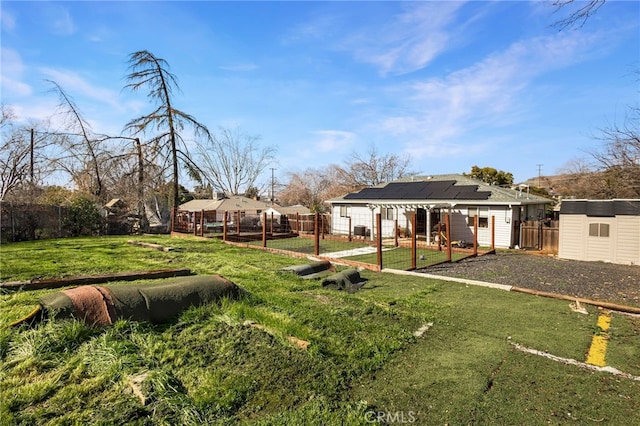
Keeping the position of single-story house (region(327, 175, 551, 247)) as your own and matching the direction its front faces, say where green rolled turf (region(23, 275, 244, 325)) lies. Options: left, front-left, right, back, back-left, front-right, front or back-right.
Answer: back

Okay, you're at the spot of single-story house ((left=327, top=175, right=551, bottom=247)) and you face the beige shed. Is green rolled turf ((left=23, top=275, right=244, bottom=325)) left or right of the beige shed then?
right

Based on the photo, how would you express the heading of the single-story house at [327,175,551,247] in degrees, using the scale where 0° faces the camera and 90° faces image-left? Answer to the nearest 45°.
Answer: approximately 180°

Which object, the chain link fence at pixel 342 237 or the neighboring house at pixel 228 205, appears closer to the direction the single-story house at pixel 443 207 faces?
the neighboring house

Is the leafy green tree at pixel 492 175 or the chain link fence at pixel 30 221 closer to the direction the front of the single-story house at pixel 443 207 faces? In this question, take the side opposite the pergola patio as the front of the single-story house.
the leafy green tree

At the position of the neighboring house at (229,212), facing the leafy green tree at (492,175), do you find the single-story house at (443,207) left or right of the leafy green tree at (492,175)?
right

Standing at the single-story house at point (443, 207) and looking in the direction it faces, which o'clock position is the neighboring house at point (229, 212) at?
The neighboring house is roughly at 9 o'clock from the single-story house.

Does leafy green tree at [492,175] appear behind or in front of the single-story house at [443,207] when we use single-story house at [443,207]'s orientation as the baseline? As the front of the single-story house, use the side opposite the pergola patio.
in front
